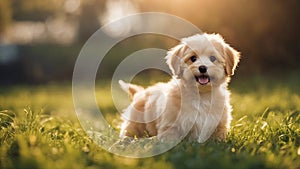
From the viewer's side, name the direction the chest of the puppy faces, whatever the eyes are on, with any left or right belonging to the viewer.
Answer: facing the viewer and to the right of the viewer
